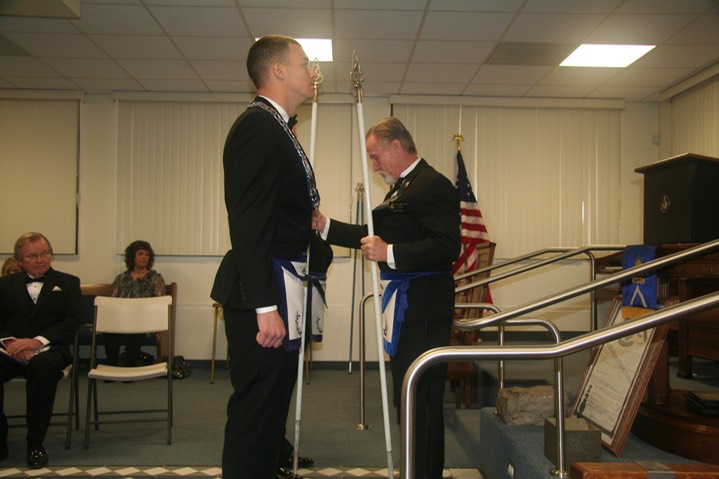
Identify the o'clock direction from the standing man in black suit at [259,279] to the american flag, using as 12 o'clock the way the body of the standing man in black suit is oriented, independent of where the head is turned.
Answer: The american flag is roughly at 10 o'clock from the standing man in black suit.

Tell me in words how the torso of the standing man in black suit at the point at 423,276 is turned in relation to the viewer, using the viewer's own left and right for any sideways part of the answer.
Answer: facing to the left of the viewer

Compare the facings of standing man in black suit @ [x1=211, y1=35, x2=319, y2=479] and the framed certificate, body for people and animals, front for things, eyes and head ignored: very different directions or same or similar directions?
very different directions

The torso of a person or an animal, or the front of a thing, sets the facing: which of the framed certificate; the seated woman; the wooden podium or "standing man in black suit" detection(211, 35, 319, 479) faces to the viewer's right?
the standing man in black suit

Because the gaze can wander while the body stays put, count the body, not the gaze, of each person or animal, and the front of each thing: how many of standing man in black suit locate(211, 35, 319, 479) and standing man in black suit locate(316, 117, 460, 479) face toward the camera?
0

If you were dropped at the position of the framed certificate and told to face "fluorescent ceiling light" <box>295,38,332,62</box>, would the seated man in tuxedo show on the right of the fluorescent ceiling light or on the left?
left

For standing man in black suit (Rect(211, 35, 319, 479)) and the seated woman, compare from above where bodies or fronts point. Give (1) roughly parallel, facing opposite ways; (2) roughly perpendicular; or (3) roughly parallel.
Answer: roughly perpendicular

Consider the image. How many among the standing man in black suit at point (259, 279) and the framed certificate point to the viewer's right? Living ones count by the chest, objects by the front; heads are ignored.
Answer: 1

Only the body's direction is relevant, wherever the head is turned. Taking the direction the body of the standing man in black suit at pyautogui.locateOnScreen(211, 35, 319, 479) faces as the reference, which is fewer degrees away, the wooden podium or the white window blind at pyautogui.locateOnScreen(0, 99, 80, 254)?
the wooden podium

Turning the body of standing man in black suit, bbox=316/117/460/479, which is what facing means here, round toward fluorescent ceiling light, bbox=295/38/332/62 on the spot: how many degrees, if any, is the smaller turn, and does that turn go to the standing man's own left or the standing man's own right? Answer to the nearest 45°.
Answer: approximately 90° to the standing man's own right

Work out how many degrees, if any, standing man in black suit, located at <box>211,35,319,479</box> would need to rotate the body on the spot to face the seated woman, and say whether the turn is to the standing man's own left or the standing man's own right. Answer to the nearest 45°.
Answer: approximately 90° to the standing man's own left

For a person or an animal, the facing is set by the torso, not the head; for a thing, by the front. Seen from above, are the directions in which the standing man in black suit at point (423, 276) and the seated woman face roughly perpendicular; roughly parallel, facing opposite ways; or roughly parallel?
roughly perpendicular

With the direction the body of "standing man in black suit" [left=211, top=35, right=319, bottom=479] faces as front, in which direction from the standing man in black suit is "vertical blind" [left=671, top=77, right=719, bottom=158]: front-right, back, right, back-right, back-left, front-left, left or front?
front-left

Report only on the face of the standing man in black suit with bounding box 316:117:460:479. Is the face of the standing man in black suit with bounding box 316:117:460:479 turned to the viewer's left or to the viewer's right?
to the viewer's left
